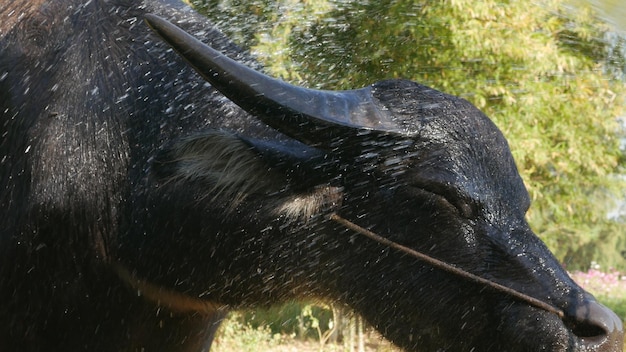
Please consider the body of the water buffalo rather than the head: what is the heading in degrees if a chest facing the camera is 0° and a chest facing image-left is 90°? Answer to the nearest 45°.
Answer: approximately 270°
